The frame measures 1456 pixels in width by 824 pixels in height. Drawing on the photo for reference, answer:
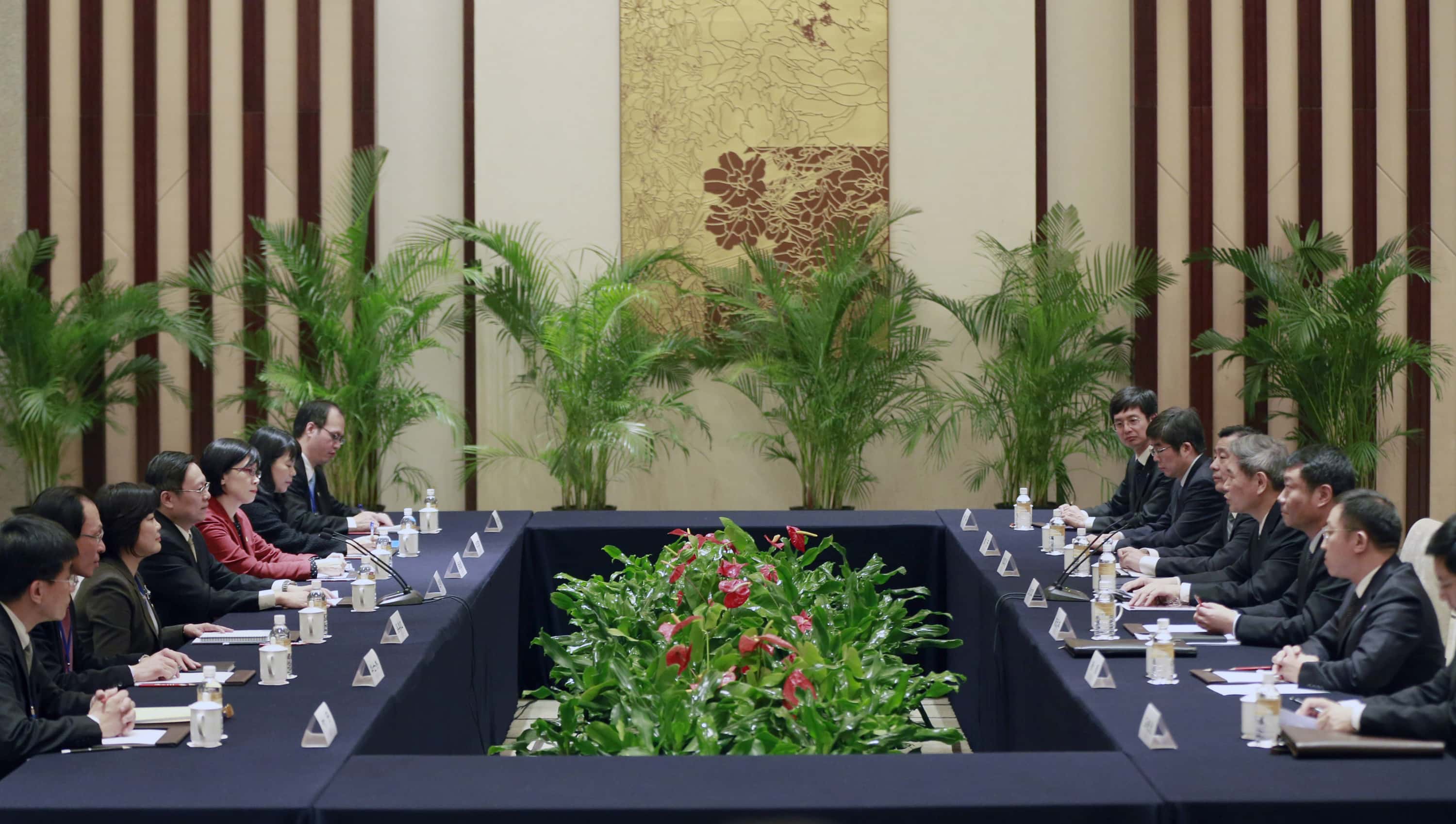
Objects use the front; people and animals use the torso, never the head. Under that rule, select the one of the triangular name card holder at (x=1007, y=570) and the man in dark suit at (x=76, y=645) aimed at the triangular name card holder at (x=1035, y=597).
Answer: the man in dark suit

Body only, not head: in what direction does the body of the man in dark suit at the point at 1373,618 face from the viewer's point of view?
to the viewer's left

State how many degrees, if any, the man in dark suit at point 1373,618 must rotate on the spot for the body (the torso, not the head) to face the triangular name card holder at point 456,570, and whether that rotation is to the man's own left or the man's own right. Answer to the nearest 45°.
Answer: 0° — they already face it

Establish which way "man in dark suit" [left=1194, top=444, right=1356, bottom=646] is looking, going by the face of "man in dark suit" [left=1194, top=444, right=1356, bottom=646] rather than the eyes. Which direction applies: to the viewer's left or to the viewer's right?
to the viewer's left

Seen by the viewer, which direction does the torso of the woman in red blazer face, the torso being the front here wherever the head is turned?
to the viewer's right

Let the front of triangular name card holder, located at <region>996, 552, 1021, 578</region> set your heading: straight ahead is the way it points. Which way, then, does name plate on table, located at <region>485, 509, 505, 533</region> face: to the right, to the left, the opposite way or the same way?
the opposite way

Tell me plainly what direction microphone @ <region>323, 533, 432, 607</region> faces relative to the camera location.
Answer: facing to the left of the viewer

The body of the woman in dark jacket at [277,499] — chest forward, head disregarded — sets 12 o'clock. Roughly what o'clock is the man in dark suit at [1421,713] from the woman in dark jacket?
The man in dark suit is roughly at 2 o'clock from the woman in dark jacket.

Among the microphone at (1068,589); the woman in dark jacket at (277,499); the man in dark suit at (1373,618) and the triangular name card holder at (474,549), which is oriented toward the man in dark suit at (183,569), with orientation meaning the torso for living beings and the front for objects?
the man in dark suit at (1373,618)

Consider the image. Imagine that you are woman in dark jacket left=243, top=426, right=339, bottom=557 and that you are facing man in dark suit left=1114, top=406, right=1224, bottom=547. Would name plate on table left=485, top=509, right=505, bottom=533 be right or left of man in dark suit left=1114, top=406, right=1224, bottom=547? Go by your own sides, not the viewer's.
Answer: left

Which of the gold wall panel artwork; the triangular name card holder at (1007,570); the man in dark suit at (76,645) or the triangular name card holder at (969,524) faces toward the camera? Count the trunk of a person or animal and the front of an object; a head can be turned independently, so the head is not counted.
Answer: the gold wall panel artwork

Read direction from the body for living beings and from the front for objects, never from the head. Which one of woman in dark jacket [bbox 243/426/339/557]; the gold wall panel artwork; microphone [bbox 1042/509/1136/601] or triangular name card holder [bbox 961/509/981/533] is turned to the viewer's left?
the triangular name card holder

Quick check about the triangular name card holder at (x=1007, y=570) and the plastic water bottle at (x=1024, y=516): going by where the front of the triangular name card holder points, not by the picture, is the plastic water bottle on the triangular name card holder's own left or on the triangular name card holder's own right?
on the triangular name card holder's own right

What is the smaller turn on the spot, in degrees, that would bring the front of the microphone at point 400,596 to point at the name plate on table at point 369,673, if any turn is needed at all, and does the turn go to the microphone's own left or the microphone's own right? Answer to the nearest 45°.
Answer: approximately 90° to the microphone's own left

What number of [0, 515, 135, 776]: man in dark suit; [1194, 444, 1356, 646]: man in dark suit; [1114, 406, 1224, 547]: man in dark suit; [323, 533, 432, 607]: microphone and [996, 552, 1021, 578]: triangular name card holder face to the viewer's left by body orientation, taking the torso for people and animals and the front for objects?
4

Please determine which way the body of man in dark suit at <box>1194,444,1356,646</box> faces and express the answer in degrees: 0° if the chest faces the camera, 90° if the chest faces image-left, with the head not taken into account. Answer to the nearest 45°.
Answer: approximately 90°

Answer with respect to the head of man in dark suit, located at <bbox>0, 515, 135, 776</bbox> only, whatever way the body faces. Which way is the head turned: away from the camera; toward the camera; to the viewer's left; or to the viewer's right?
to the viewer's right

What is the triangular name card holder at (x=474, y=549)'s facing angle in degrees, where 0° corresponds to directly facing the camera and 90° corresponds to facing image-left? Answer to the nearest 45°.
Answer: approximately 270°
